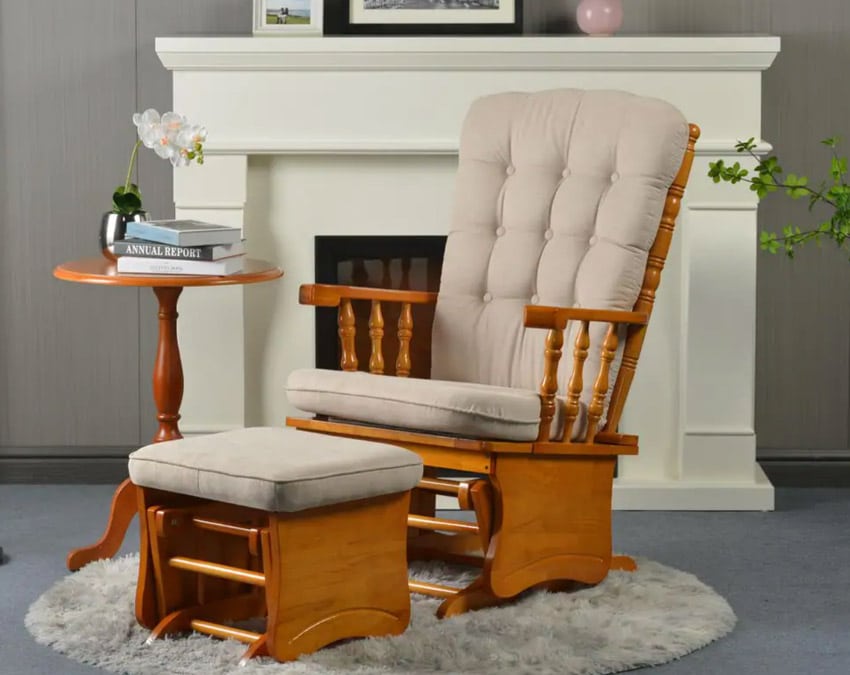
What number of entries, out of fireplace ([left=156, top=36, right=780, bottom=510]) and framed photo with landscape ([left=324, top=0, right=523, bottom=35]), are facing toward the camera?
2

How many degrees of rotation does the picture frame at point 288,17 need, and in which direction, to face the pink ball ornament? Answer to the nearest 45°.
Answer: approximately 90° to its left

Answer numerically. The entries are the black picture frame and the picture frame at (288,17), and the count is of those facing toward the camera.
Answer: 2

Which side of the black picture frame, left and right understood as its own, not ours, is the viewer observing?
front

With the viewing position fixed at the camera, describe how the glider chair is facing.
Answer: facing the viewer and to the left of the viewer

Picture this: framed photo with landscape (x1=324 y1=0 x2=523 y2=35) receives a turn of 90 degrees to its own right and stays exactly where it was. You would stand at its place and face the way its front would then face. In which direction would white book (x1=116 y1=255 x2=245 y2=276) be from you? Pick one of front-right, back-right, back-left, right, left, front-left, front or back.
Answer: front-left

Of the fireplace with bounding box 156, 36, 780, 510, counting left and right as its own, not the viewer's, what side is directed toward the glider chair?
front

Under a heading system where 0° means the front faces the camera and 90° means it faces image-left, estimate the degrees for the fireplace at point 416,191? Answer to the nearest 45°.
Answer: approximately 0°

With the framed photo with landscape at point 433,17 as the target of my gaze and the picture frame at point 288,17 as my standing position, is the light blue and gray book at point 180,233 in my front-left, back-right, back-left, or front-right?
back-right
